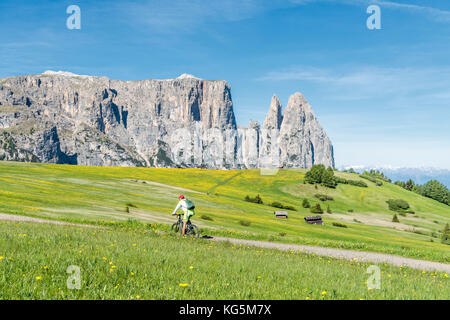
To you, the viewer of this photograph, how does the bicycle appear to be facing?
facing away from the viewer and to the left of the viewer
